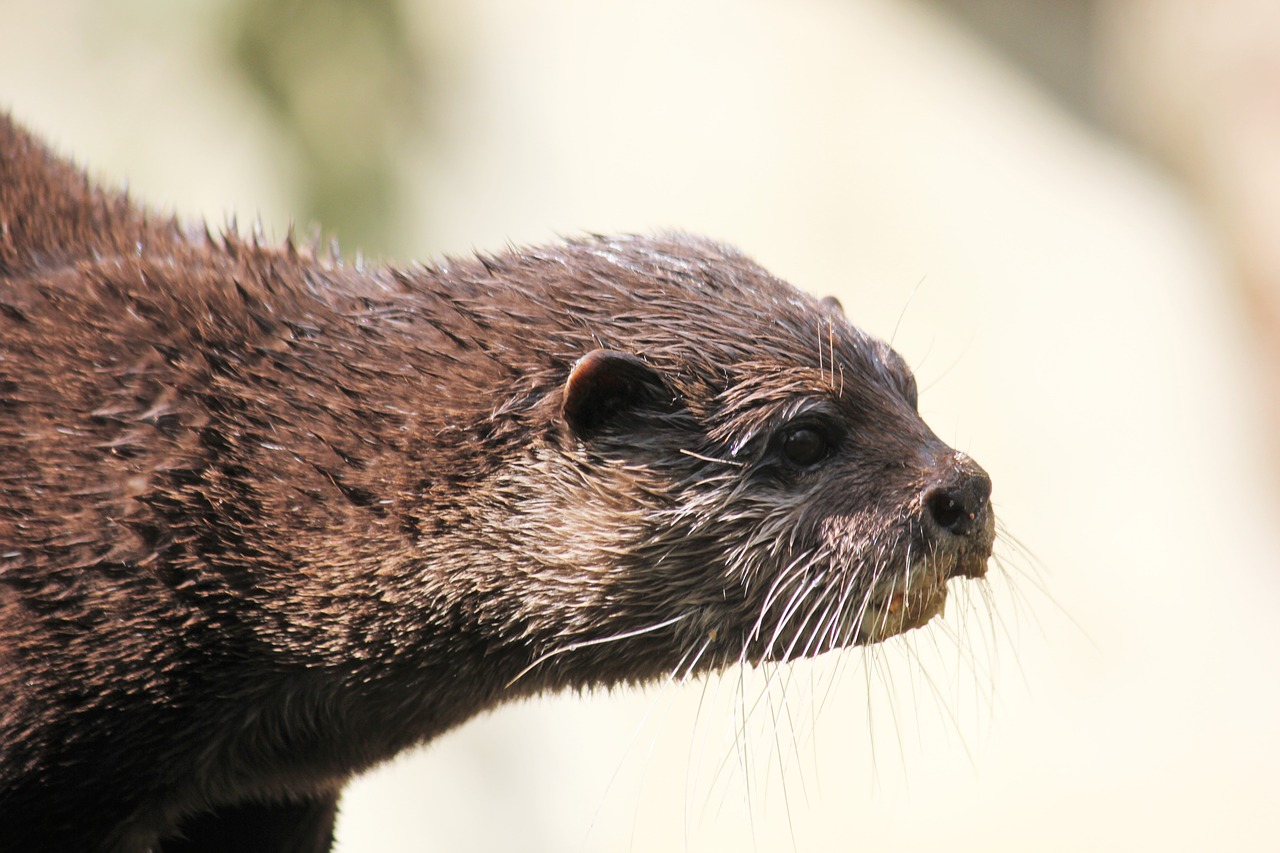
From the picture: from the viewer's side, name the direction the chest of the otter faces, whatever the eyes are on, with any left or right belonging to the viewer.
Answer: facing to the right of the viewer
